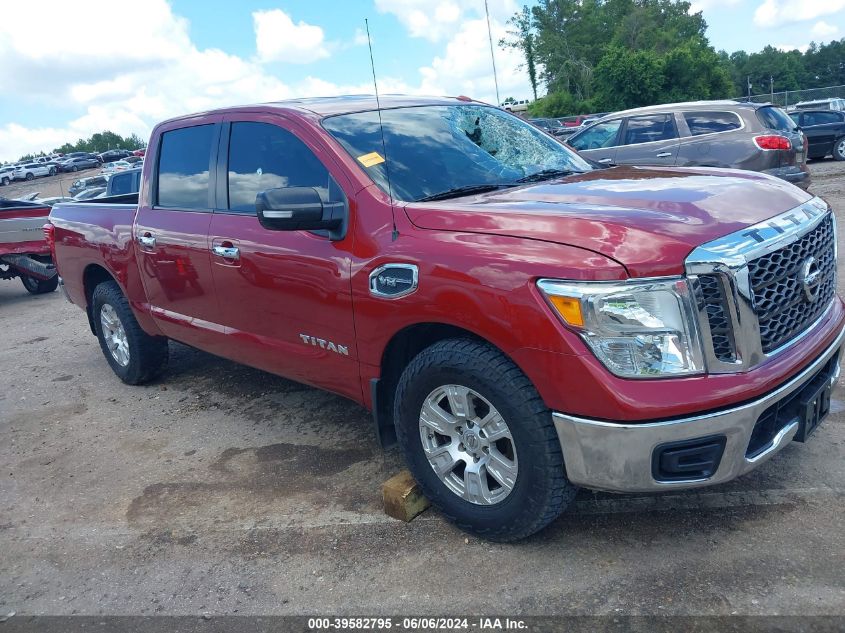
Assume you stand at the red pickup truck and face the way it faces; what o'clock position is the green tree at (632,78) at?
The green tree is roughly at 8 o'clock from the red pickup truck.

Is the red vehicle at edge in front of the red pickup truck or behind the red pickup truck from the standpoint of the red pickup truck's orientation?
behind

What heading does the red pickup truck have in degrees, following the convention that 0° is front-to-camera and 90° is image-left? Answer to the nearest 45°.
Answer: approximately 315°

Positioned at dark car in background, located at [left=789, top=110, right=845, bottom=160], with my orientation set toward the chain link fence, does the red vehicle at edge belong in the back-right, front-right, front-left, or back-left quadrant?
back-left

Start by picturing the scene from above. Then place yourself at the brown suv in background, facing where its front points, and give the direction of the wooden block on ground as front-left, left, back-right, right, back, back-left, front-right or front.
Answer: back-left

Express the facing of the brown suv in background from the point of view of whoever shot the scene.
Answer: facing away from the viewer and to the left of the viewer

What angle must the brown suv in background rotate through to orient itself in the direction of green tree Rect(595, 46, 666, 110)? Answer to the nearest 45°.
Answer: approximately 45° to its right

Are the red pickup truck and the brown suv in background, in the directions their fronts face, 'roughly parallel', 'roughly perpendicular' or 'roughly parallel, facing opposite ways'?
roughly parallel, facing opposite ways
